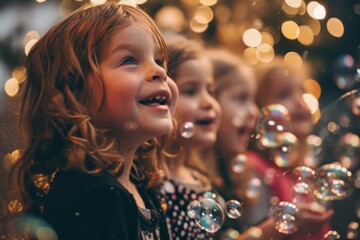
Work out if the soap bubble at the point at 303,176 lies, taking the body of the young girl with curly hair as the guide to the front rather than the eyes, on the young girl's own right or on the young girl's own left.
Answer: on the young girl's own left

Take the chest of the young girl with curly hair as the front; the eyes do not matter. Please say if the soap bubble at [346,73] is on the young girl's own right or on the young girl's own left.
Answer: on the young girl's own left

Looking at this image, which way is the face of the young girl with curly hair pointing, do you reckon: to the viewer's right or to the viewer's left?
to the viewer's right

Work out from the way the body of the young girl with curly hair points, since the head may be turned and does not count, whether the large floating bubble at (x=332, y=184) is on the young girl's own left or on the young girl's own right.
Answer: on the young girl's own left

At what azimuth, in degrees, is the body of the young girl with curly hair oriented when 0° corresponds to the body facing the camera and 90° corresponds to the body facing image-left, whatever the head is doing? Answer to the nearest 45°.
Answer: approximately 315°
